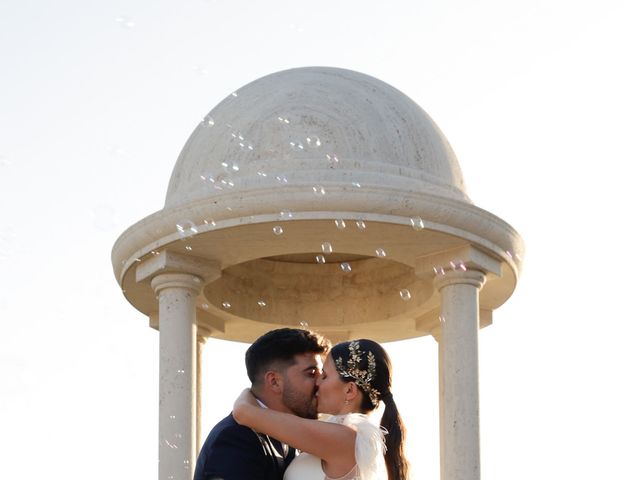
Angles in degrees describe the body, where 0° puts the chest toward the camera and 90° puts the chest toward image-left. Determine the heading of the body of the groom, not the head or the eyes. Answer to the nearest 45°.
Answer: approximately 270°

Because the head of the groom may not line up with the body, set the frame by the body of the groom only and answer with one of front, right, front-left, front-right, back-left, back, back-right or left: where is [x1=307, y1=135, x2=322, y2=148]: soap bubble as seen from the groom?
left

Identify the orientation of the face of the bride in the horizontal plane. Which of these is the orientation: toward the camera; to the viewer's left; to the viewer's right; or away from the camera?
to the viewer's left

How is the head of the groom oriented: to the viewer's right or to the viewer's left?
to the viewer's right

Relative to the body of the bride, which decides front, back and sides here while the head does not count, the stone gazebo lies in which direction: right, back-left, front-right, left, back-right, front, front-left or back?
right

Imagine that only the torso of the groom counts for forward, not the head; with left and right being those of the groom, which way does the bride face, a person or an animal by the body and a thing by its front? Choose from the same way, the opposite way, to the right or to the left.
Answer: the opposite way

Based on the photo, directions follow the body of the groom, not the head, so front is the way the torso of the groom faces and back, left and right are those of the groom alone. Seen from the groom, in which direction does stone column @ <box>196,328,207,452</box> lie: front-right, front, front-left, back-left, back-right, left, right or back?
left

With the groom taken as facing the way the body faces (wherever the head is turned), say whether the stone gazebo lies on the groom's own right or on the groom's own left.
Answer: on the groom's own left

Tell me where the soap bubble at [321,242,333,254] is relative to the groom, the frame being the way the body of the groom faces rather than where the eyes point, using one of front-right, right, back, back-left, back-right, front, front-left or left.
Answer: left

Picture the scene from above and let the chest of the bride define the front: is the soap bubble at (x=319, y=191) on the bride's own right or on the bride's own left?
on the bride's own right

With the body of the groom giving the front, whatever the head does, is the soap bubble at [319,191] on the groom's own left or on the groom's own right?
on the groom's own left

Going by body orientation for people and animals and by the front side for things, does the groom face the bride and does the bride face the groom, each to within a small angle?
yes

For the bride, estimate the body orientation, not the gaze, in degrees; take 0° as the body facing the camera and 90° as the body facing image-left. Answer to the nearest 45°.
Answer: approximately 90°
